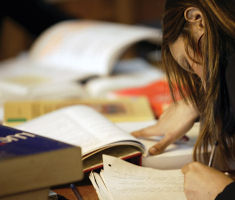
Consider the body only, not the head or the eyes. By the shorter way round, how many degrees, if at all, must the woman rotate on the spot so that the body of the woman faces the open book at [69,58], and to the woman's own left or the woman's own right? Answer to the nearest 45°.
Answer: approximately 45° to the woman's own right

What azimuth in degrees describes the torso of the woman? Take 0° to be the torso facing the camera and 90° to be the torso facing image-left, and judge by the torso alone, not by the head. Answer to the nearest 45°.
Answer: approximately 90°

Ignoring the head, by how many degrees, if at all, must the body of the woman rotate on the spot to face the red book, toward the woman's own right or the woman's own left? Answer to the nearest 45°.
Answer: approximately 90° to the woman's own right
